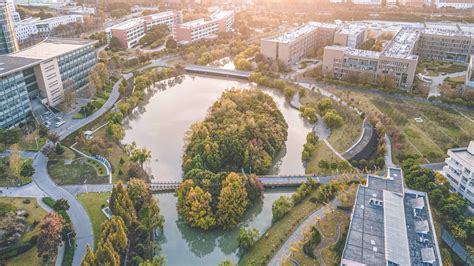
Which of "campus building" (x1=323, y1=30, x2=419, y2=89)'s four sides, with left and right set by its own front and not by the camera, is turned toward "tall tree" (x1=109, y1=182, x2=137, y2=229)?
front

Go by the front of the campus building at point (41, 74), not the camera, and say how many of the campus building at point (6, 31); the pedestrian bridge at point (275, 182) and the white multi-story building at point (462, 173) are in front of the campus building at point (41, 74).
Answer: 2

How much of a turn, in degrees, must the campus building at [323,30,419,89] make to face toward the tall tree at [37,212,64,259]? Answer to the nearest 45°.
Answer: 0° — it already faces it

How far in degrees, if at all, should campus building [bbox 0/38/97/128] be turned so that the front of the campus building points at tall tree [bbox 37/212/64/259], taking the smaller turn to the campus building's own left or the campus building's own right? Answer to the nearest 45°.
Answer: approximately 45° to the campus building's own right

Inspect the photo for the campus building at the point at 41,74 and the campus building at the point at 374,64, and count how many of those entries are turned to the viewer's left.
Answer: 0

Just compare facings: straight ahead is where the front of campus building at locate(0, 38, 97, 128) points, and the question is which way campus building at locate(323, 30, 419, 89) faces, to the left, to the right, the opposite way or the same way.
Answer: to the right

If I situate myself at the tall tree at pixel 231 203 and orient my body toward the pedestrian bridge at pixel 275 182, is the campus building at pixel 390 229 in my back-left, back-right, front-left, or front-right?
front-right

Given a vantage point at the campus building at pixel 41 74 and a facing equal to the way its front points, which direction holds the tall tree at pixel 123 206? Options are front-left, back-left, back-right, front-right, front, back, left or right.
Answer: front-right

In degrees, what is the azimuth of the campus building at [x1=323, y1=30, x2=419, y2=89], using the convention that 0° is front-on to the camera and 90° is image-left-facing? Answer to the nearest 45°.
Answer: approximately 0°

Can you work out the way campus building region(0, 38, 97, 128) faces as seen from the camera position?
facing the viewer and to the right of the viewer

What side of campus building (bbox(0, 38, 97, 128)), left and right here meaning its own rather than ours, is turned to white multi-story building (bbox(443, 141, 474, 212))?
front

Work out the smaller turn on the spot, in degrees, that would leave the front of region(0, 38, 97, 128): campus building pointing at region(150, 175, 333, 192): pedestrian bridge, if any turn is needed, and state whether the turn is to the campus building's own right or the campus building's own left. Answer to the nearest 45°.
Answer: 0° — it already faces it

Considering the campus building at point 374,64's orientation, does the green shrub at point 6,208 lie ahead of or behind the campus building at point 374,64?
ahead

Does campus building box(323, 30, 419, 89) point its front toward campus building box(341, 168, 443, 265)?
yes
